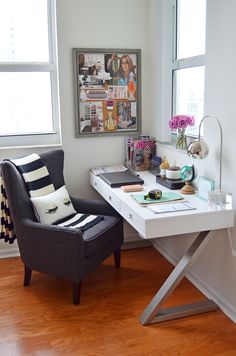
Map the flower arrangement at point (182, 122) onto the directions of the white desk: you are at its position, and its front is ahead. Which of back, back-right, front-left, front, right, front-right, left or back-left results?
back-right

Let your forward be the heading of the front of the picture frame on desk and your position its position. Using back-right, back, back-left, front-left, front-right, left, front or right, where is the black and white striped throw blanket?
front-right

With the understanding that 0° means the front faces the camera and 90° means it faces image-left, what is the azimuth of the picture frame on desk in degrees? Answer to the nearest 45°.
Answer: approximately 45°

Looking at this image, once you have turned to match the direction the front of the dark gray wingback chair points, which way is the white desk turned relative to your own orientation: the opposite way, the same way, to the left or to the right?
to the right

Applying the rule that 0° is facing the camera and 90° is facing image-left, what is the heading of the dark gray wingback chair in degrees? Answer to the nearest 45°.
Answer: approximately 315°
